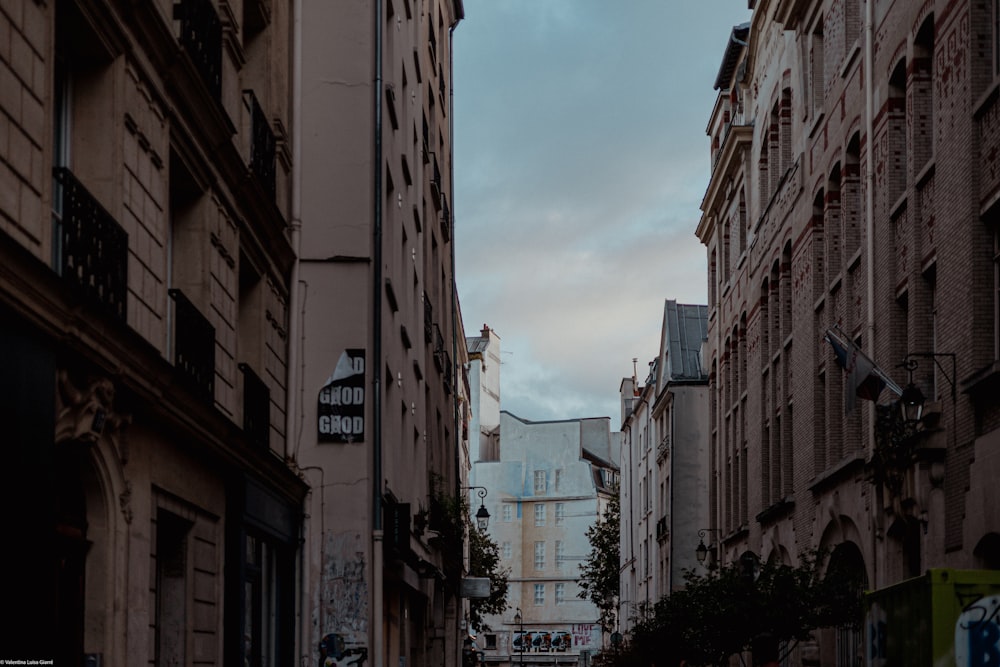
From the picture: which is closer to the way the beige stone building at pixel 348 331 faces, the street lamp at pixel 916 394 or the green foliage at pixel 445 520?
the street lamp

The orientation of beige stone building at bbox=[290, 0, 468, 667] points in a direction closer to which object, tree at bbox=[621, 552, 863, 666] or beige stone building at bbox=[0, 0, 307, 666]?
the tree

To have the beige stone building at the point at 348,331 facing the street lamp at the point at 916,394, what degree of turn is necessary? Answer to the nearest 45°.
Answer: approximately 45° to its right

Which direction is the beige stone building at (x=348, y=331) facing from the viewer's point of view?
to the viewer's right

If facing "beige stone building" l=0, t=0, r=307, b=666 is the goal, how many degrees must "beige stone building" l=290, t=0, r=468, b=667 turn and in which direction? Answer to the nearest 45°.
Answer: approximately 90° to its right
